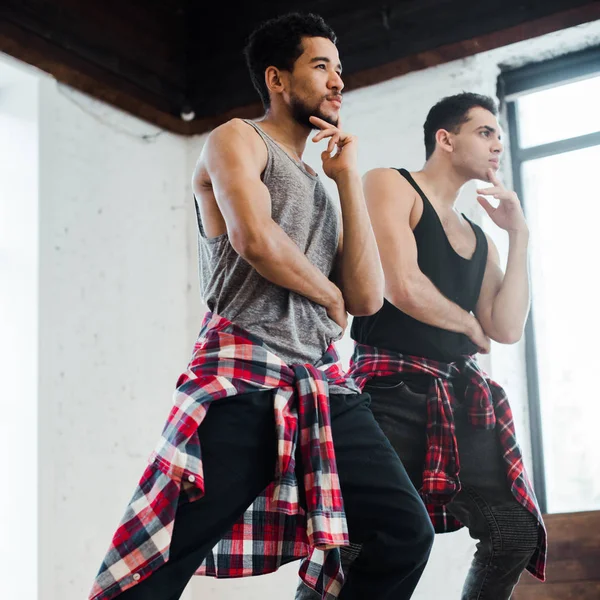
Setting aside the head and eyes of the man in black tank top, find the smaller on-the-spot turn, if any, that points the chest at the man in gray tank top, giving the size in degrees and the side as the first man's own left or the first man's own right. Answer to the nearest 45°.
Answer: approximately 90° to the first man's own right

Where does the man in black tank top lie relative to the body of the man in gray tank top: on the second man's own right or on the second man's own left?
on the second man's own left

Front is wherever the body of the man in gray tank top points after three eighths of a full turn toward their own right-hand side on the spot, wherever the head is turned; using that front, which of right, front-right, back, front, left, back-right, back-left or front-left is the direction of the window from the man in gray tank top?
back-right

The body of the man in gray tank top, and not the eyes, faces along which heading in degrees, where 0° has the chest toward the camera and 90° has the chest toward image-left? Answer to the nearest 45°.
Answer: approximately 315°

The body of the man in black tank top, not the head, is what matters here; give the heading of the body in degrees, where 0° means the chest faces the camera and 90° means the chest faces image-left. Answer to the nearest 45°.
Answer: approximately 315°

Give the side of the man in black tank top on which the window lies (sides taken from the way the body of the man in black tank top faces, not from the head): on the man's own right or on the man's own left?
on the man's own left

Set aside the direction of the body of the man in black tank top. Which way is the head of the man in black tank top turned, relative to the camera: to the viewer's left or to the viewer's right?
to the viewer's right
